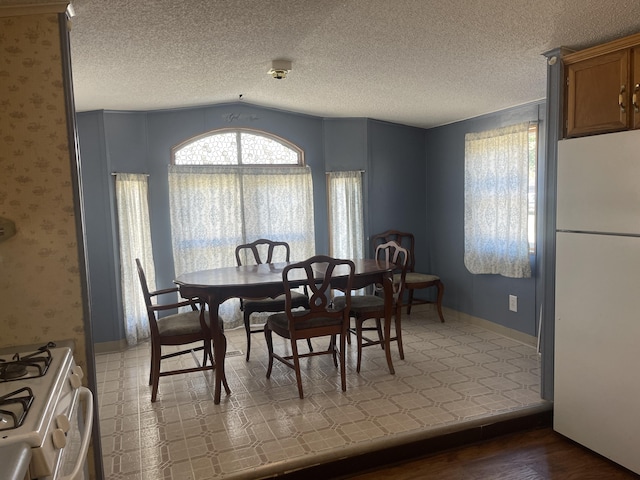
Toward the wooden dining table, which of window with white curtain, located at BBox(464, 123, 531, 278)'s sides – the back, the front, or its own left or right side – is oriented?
front

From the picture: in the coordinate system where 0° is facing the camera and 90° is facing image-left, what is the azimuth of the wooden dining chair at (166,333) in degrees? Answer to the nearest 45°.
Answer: approximately 270°

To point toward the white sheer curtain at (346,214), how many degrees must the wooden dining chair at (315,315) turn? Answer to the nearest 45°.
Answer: approximately 45° to its right

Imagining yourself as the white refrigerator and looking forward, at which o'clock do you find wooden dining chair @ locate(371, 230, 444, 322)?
The wooden dining chair is roughly at 3 o'clock from the white refrigerator.

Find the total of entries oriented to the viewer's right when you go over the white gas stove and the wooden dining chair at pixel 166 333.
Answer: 2

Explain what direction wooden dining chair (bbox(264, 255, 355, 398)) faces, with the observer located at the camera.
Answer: facing away from the viewer and to the left of the viewer

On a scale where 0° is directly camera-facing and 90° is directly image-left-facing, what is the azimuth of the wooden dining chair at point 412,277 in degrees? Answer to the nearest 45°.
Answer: approximately 315°

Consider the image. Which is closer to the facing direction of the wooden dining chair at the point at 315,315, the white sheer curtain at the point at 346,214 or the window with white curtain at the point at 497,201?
the white sheer curtain
